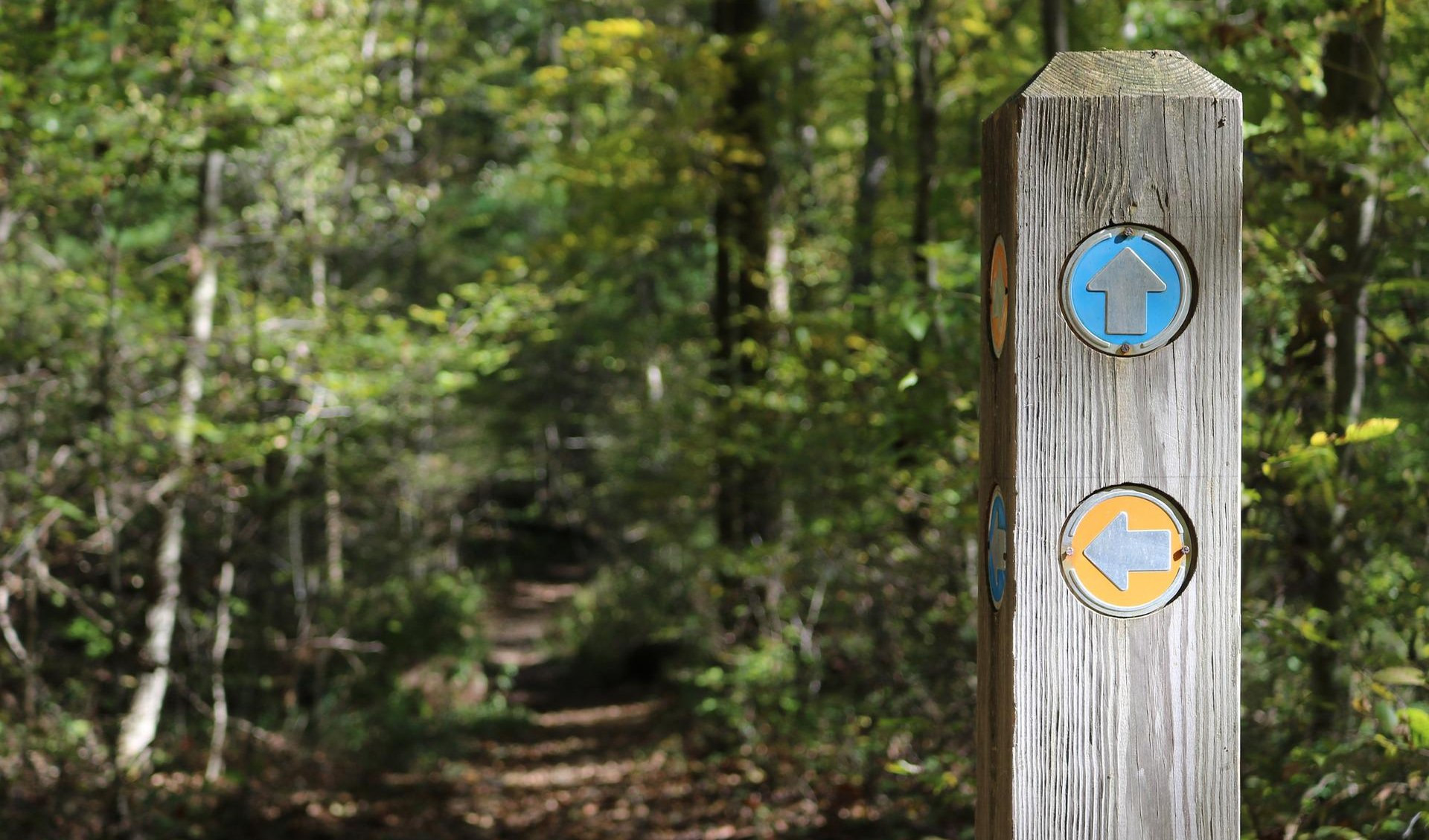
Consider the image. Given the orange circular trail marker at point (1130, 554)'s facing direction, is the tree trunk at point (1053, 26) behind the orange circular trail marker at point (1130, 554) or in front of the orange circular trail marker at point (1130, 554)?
behind

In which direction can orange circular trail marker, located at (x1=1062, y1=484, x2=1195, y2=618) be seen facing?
toward the camera

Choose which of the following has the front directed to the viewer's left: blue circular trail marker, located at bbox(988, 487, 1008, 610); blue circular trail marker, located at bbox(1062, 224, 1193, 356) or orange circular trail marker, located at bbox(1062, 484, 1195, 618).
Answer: blue circular trail marker, located at bbox(988, 487, 1008, 610)

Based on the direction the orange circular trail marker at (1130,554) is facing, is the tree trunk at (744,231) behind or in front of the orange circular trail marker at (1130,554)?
behind

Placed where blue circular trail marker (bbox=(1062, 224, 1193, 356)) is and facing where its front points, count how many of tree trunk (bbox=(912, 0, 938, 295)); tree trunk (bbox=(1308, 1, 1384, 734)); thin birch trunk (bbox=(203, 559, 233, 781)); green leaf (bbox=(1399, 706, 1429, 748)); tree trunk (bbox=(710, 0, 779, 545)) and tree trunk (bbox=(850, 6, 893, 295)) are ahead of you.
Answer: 0

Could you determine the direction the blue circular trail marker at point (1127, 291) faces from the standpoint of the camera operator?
facing the viewer

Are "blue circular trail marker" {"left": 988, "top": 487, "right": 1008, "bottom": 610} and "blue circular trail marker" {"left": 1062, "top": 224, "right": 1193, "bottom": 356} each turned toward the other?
no

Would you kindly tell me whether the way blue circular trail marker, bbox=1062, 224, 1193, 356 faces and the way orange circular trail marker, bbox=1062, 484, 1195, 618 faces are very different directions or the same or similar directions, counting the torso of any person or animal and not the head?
same or similar directions

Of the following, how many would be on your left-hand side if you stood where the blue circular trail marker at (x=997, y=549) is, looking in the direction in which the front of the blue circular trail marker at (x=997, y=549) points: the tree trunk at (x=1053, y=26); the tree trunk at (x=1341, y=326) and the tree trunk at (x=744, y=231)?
0

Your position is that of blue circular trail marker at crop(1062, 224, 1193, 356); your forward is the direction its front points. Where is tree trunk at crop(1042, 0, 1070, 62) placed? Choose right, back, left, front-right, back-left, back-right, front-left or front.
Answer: back

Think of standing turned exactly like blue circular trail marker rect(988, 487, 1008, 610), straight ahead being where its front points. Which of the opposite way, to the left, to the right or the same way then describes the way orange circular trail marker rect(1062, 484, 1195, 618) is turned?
to the left

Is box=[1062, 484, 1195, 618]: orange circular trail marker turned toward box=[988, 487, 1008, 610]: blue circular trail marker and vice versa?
no

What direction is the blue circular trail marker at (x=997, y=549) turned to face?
to the viewer's left
